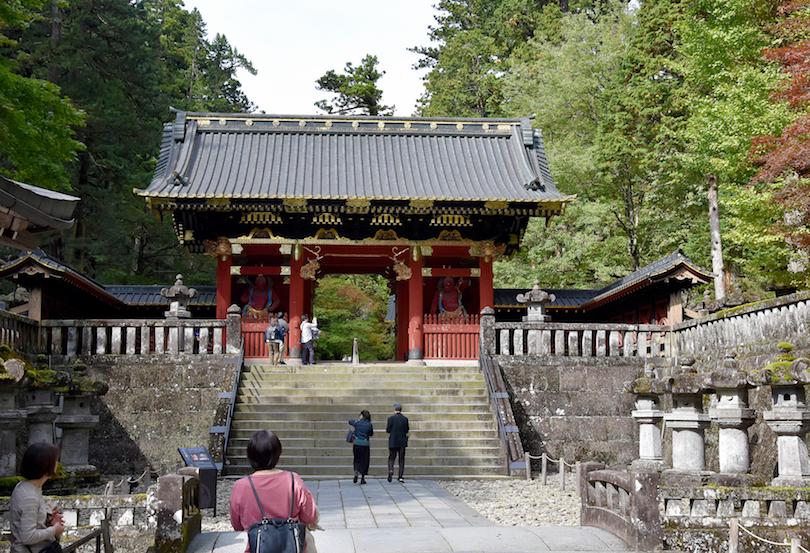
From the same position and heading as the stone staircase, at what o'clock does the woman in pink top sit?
The woman in pink top is roughly at 12 o'clock from the stone staircase.

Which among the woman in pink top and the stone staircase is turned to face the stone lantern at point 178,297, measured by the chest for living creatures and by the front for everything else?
the woman in pink top

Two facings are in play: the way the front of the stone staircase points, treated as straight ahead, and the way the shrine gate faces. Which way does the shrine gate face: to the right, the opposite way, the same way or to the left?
the same way

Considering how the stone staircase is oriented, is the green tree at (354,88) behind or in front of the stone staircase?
behind

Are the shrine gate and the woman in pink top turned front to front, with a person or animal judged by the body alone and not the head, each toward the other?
yes

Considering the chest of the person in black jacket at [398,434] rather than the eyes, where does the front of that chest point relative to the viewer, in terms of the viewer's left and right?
facing away from the viewer

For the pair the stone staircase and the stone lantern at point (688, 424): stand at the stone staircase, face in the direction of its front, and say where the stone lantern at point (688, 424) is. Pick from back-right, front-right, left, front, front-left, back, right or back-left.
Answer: front-left

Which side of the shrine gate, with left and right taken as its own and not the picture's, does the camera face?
front

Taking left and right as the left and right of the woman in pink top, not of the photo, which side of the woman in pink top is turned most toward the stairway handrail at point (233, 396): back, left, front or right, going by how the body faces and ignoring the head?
front

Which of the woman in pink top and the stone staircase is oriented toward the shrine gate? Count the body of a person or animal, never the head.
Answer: the woman in pink top

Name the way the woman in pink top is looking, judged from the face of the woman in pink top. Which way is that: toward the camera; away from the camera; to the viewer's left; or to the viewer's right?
away from the camera

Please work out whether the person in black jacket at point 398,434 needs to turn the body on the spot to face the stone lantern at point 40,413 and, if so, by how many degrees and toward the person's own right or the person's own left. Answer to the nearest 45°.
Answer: approximately 90° to the person's own left

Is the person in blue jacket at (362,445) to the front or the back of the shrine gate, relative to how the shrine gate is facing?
to the front

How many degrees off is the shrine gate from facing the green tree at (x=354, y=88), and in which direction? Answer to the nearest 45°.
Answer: approximately 180°

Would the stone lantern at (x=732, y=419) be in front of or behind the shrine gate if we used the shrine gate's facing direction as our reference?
in front

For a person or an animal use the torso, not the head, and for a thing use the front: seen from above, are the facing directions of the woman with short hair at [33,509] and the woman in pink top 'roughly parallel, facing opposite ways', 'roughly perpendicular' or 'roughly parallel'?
roughly perpendicular

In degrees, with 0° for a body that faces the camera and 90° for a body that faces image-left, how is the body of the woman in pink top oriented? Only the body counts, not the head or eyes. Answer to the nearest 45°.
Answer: approximately 180°

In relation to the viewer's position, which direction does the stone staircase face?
facing the viewer

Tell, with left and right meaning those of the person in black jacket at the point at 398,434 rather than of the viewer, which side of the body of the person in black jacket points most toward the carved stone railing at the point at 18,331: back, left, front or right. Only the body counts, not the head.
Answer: left
